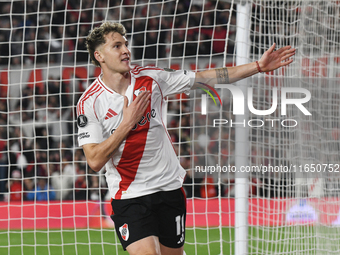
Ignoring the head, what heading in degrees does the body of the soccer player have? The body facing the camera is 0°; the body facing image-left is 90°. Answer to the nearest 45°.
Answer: approximately 315°
